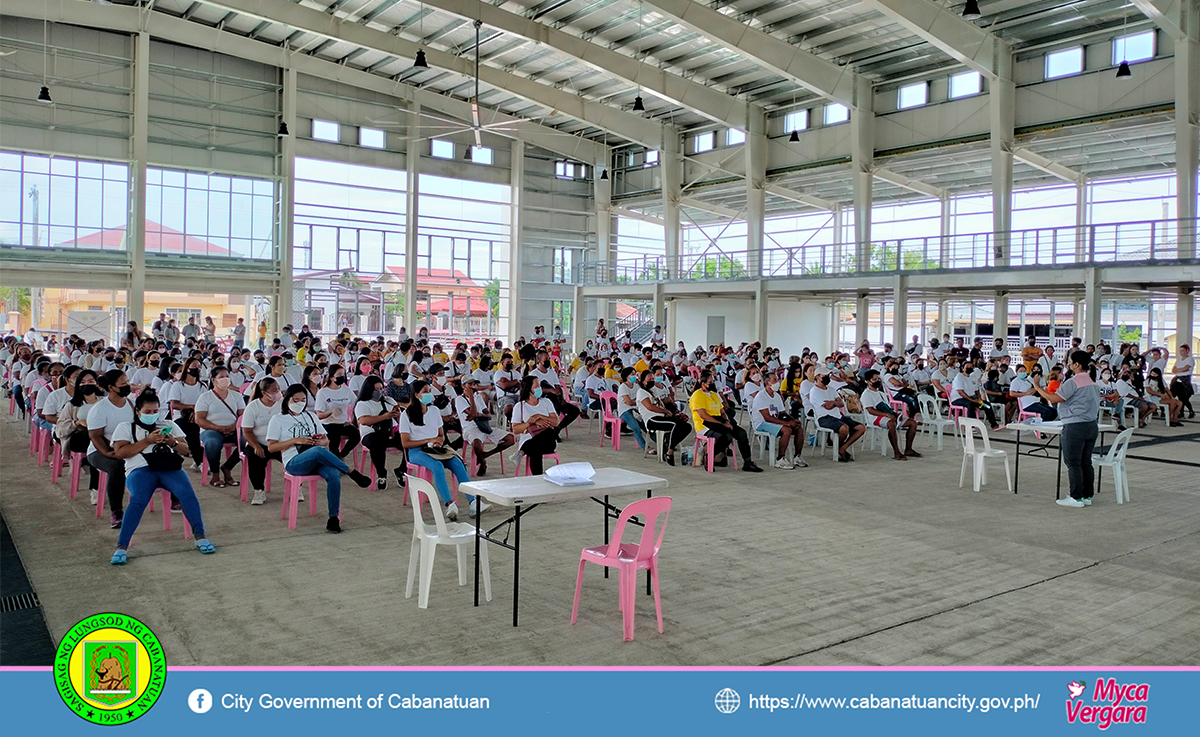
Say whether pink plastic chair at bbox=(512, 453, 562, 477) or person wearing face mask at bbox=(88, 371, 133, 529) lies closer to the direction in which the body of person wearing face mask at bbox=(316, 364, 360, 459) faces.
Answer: the pink plastic chair

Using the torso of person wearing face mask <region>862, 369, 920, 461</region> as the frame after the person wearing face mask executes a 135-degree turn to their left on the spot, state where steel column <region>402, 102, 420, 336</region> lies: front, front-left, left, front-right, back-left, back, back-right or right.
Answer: front-left

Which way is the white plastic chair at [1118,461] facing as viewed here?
to the viewer's left

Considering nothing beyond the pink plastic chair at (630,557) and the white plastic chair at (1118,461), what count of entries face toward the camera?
0

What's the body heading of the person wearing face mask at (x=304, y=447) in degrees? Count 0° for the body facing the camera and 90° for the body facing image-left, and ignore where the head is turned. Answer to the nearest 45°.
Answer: approximately 315°

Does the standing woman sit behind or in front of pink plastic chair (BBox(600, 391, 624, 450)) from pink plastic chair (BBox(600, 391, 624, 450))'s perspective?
in front

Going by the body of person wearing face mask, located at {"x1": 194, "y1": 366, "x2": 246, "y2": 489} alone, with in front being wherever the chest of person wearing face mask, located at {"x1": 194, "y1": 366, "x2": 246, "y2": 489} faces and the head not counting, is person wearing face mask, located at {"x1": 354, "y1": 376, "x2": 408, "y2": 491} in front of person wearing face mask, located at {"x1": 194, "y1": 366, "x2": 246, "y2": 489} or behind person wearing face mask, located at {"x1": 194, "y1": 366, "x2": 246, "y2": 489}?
in front

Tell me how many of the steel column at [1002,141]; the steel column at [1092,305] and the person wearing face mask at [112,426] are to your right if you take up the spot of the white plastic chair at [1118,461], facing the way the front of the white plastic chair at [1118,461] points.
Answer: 2

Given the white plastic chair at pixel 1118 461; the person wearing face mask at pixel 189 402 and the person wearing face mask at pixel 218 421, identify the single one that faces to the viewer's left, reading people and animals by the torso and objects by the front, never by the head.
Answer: the white plastic chair

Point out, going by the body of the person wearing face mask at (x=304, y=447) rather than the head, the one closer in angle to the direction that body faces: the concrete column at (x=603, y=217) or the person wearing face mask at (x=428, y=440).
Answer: the person wearing face mask

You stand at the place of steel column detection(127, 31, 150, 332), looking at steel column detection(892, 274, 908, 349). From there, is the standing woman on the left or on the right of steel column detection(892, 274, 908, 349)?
right

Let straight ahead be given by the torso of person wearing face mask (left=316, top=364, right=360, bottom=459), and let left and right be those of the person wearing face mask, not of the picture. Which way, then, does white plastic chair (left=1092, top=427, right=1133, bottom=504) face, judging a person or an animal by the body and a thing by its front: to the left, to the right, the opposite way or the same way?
the opposite way

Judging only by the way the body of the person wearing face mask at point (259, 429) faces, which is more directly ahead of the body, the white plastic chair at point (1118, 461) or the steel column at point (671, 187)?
the white plastic chair

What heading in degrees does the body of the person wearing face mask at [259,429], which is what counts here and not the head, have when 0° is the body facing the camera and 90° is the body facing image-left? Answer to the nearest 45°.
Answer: approximately 315°
